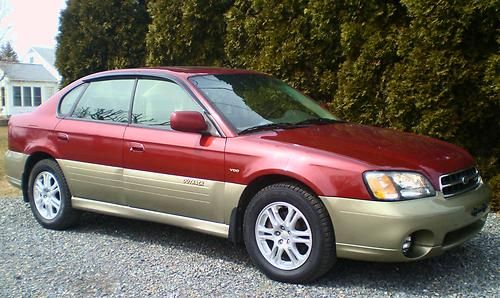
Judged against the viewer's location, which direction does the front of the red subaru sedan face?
facing the viewer and to the right of the viewer

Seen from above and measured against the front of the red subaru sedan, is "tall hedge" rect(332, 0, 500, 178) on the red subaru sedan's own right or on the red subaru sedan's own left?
on the red subaru sedan's own left

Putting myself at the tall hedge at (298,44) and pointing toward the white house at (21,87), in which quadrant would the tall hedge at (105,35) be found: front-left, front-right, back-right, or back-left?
front-left

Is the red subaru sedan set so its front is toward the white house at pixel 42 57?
no

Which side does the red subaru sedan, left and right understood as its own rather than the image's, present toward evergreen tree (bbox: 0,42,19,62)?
back

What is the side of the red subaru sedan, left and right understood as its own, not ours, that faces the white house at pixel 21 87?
back

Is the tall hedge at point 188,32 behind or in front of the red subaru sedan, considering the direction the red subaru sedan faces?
behind

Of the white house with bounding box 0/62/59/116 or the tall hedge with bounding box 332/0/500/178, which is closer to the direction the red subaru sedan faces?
the tall hedge

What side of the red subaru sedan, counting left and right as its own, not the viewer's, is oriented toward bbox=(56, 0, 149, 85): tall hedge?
back
